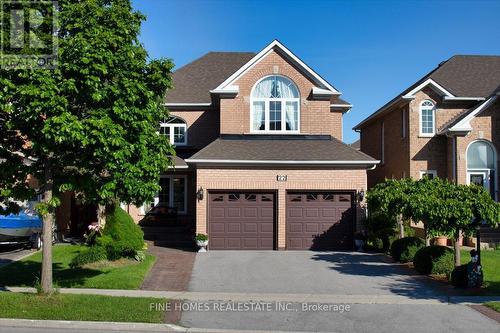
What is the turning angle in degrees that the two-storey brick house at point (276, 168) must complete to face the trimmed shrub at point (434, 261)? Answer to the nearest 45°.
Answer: approximately 45° to its left

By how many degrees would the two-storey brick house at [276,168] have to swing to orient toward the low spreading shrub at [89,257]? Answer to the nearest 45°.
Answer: approximately 45° to its right

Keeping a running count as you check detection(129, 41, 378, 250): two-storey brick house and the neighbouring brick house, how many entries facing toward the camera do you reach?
2

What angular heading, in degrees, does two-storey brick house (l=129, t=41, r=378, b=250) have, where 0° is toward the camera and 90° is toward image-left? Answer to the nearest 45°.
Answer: approximately 0°

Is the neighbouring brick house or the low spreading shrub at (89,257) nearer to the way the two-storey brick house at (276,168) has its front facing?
the low spreading shrub

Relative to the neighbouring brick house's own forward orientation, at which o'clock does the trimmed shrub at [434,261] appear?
The trimmed shrub is roughly at 12 o'clock from the neighbouring brick house.

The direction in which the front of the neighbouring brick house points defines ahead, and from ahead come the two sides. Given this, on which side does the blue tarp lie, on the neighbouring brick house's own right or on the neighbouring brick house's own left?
on the neighbouring brick house's own right

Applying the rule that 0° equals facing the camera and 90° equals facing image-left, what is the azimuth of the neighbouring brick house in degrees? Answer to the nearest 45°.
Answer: approximately 0°

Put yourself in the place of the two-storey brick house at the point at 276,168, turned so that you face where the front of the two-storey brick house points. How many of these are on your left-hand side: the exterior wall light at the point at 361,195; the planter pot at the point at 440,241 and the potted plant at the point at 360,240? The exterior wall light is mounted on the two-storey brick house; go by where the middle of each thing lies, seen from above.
3

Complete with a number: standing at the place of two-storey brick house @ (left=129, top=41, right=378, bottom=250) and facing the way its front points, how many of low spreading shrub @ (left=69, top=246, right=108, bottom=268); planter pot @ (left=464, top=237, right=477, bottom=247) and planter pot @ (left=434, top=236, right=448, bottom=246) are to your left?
2

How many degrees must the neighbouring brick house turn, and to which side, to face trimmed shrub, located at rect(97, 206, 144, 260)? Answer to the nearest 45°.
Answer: approximately 45° to its right

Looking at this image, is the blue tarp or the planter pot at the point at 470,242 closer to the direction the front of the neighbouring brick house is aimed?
the planter pot
